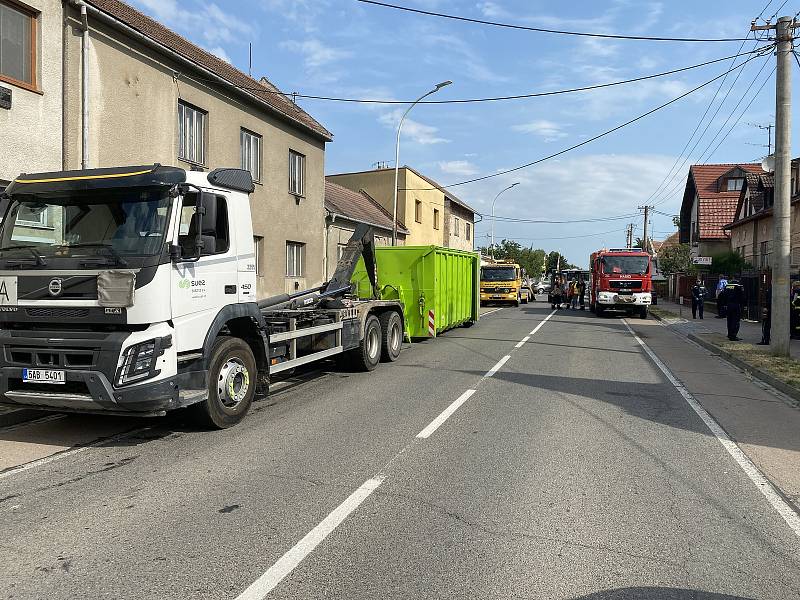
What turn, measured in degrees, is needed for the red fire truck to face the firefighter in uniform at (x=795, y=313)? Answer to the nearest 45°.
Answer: approximately 45° to its left

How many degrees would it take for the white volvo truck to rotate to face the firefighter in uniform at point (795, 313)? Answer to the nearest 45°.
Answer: approximately 180°

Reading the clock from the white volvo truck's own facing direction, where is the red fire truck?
The red fire truck is roughly at 6 o'clock from the white volvo truck.

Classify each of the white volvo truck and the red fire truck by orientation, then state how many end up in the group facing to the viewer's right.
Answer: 0

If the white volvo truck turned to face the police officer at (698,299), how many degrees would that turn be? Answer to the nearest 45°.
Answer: approximately 180°

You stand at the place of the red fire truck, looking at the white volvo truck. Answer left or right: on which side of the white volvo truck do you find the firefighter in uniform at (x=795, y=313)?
left

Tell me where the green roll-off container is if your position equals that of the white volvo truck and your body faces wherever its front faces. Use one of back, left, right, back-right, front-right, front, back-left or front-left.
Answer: back

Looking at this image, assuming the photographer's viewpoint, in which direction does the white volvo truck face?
facing the viewer and to the left of the viewer

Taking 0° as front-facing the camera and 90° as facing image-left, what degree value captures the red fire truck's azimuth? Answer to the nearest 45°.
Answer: approximately 0°

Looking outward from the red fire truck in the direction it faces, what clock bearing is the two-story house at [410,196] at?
The two-story house is roughly at 4 o'clock from the red fire truck.

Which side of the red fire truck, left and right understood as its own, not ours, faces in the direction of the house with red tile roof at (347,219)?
right

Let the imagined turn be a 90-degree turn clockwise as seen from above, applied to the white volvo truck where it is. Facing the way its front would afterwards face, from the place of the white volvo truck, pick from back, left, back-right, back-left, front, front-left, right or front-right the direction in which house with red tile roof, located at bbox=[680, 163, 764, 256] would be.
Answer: right

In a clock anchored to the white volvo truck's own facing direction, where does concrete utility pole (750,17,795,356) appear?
The concrete utility pole is roughly at 7 o'clock from the white volvo truck.
